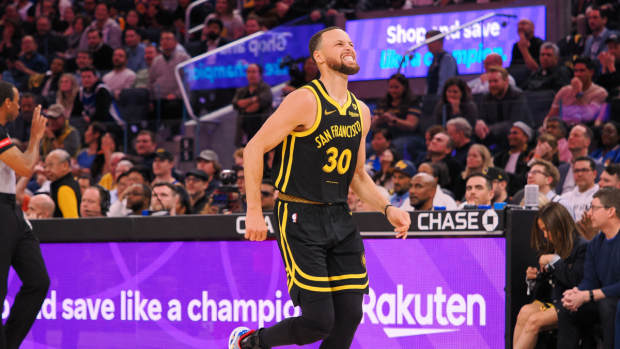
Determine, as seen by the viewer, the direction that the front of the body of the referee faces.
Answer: to the viewer's right

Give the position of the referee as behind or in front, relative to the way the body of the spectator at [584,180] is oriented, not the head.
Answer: in front

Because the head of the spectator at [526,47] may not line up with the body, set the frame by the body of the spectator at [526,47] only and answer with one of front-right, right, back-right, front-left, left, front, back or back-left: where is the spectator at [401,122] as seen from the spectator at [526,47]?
front

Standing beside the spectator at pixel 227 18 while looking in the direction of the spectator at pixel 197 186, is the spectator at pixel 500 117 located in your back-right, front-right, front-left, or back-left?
front-left

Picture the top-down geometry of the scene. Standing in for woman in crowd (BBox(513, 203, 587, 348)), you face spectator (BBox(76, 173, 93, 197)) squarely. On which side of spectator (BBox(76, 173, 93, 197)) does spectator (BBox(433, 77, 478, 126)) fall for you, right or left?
right

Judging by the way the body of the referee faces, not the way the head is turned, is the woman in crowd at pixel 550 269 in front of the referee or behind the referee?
in front

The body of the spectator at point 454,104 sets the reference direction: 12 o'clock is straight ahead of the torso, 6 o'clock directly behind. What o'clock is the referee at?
The referee is roughly at 1 o'clock from the spectator.

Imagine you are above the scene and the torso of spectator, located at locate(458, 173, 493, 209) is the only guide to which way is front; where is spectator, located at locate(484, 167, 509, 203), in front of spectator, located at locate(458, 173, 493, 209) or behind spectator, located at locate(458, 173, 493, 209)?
behind

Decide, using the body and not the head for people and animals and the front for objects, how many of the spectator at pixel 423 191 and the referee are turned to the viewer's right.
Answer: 1

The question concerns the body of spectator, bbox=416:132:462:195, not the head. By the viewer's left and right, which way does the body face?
facing the viewer and to the left of the viewer

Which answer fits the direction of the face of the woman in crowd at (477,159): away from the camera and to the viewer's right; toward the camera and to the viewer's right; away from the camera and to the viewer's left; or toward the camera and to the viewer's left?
toward the camera and to the viewer's left

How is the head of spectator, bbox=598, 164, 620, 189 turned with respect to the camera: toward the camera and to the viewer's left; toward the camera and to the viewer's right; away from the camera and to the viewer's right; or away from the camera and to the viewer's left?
toward the camera and to the viewer's left

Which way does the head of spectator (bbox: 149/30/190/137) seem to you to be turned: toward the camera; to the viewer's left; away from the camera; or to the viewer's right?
toward the camera

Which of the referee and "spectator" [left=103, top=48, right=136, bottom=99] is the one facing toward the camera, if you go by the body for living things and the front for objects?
the spectator

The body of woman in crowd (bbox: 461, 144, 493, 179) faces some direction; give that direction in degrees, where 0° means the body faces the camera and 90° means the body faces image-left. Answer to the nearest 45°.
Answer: approximately 45°

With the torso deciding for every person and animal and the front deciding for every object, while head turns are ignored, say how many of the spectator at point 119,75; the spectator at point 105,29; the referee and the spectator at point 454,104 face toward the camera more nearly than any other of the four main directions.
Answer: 3

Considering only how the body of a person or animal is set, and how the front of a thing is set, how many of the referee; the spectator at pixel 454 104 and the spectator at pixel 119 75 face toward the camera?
2

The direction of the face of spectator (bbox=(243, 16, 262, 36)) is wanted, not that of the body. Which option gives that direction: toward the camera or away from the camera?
toward the camera
